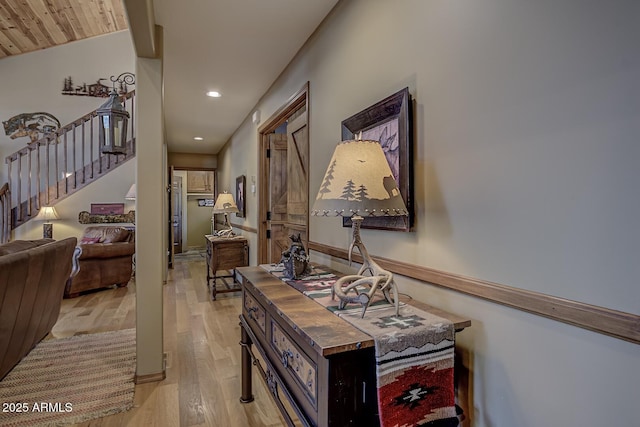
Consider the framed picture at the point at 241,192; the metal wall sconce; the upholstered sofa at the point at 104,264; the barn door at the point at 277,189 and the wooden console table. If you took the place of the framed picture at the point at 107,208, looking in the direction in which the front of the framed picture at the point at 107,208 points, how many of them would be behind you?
0

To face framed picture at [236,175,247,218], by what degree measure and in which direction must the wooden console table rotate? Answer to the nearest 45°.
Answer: approximately 135° to its right

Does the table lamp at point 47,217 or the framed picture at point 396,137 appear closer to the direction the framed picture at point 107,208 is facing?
the framed picture

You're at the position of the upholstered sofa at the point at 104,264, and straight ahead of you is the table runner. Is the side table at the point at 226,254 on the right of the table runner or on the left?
left

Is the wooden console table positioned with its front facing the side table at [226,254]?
no

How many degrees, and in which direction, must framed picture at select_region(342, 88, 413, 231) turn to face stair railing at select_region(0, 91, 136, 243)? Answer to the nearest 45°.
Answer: approximately 90° to its right

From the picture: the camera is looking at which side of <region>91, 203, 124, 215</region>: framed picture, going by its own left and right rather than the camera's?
front

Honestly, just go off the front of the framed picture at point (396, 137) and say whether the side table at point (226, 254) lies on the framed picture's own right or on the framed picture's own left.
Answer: on the framed picture's own right

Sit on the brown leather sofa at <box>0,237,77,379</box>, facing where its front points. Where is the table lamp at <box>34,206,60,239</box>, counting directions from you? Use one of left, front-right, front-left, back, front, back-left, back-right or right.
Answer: front-right

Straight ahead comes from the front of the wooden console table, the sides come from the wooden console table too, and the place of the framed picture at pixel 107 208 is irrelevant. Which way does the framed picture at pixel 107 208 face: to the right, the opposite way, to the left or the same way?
to the left

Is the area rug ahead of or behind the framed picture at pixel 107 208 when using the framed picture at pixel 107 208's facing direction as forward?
ahead

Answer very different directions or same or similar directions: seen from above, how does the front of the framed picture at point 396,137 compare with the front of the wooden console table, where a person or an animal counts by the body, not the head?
same or similar directions

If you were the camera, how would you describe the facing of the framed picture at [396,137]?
facing the viewer and to the left of the viewer

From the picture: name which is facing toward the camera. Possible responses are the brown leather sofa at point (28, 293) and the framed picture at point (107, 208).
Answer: the framed picture

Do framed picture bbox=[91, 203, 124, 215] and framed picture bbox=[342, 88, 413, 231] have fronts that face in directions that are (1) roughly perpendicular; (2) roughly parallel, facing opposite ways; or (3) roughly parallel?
roughly perpendicular

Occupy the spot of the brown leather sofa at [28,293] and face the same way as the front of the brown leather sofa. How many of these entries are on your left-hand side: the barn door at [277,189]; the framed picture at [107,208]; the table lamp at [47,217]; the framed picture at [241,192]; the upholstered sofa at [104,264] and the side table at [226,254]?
0
